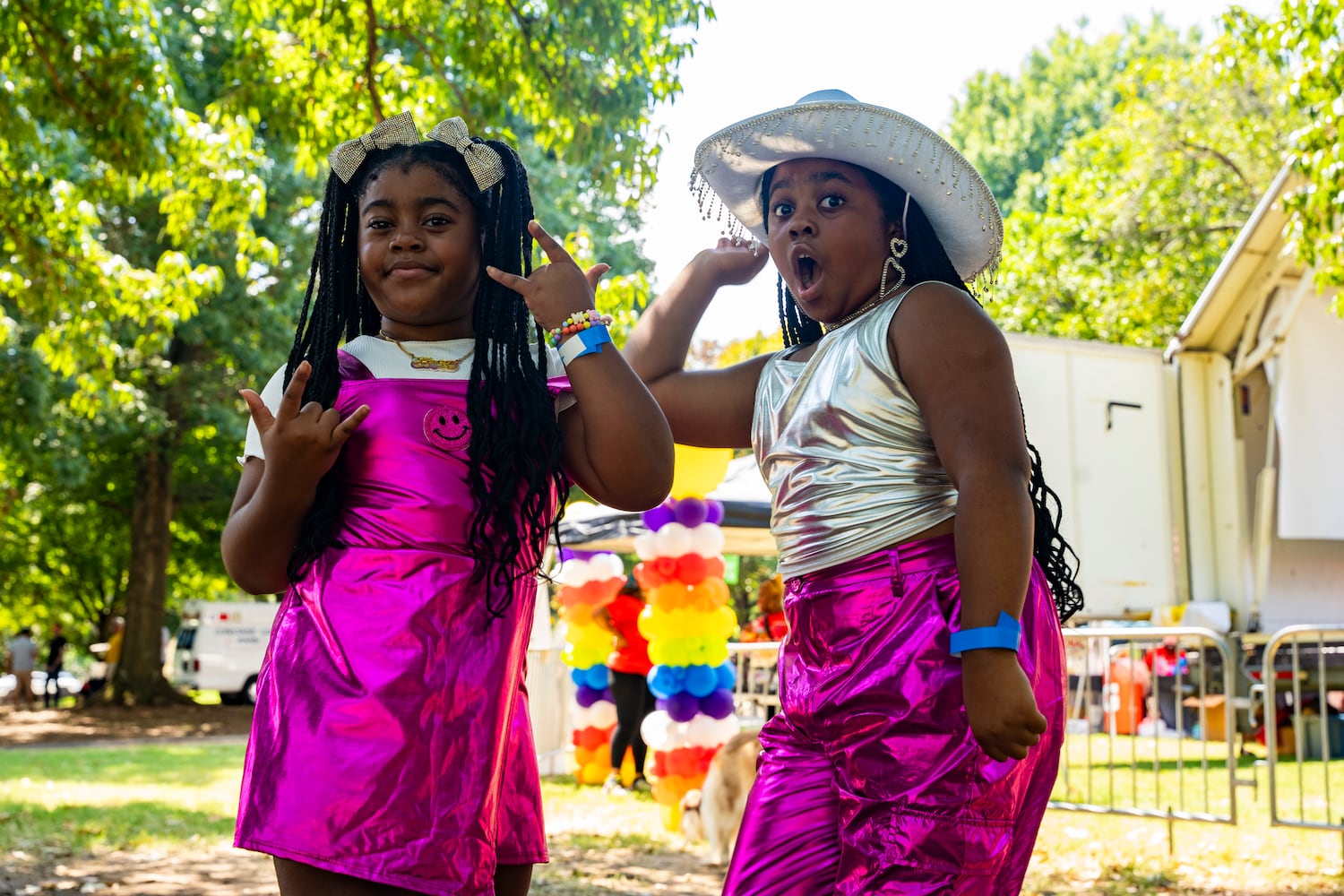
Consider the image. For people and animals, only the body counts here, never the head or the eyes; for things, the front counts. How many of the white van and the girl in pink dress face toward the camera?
1

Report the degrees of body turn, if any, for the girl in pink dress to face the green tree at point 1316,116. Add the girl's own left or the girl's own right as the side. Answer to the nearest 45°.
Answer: approximately 135° to the girl's own left

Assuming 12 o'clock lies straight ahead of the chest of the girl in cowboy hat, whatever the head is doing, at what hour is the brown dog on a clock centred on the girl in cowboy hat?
The brown dog is roughly at 4 o'clock from the girl in cowboy hat.

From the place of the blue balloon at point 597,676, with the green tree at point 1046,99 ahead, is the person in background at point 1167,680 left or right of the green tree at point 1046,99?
right

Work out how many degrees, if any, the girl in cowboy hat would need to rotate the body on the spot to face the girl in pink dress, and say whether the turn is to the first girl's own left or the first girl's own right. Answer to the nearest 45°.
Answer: approximately 45° to the first girl's own right

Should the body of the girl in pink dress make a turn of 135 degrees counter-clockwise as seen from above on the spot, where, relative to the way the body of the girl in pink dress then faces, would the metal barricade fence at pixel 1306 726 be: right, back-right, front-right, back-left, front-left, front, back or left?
front
